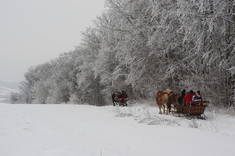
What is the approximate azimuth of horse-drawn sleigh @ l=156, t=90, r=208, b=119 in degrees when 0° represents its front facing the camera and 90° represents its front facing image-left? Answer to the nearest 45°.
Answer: approximately 135°
